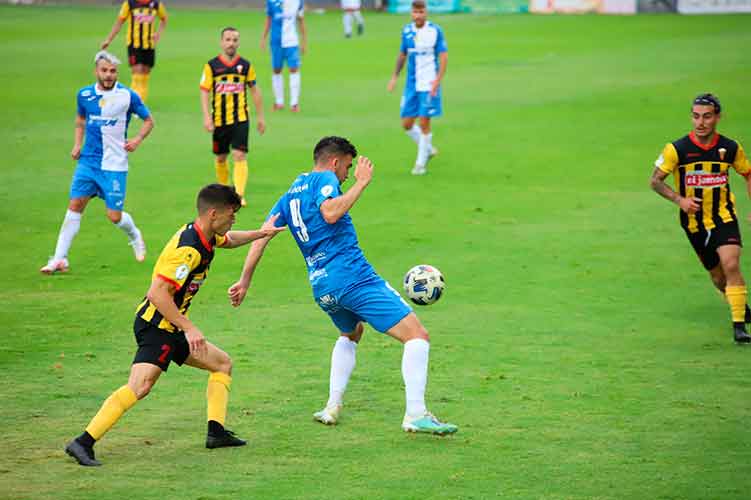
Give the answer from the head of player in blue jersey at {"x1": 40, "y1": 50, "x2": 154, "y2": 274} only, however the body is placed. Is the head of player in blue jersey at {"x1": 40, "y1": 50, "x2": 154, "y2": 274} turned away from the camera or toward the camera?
toward the camera

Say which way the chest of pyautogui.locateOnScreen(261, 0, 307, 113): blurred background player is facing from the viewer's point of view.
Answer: toward the camera

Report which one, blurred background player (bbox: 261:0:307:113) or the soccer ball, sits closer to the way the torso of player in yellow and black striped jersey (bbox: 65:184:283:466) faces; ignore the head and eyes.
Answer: the soccer ball

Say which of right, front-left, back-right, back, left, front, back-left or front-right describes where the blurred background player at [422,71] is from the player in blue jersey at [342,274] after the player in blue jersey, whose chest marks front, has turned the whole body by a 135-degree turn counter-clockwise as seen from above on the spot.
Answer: right

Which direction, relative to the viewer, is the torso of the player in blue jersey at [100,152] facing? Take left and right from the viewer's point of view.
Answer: facing the viewer

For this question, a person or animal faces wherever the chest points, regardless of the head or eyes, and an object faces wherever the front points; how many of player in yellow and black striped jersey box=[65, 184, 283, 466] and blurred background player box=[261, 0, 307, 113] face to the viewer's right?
1

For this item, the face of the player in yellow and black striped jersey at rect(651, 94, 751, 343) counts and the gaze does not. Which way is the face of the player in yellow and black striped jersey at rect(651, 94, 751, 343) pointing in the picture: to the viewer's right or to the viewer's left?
to the viewer's left

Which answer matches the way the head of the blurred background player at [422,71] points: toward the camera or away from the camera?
toward the camera

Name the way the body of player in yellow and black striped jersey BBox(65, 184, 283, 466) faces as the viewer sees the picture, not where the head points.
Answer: to the viewer's right

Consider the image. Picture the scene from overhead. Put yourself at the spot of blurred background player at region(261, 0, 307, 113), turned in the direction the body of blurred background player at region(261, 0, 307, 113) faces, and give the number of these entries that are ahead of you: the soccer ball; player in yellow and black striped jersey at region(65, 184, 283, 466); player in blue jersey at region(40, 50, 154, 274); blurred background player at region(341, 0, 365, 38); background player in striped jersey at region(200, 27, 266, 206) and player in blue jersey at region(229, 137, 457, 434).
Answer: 5

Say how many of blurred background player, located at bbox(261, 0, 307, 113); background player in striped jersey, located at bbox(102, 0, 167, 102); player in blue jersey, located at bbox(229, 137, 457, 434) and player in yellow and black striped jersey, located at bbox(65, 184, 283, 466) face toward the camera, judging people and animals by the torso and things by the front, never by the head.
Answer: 2

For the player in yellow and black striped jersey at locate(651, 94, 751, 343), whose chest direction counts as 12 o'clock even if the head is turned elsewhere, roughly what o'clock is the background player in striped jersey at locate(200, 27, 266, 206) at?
The background player in striped jersey is roughly at 4 o'clock from the player in yellow and black striped jersey.

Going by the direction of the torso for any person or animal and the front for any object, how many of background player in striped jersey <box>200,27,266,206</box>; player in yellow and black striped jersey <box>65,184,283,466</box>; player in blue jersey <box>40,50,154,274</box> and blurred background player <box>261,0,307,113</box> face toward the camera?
3

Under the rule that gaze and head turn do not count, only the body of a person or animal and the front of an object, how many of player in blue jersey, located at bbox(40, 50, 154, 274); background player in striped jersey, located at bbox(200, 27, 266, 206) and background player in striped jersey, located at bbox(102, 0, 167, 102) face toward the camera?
3

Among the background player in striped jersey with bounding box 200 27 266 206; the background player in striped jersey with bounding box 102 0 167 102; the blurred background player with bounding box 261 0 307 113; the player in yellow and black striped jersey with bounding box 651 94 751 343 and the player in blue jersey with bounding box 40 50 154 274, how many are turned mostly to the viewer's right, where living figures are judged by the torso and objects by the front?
0

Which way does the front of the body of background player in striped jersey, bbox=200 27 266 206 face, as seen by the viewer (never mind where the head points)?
toward the camera

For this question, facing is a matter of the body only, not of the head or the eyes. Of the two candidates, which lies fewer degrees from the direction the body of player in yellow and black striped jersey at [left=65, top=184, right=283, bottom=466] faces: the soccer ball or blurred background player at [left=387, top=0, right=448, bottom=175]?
the soccer ball

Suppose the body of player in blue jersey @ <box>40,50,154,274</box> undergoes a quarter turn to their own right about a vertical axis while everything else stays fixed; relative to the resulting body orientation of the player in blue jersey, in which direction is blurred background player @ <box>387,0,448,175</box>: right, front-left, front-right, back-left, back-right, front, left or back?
back-right
